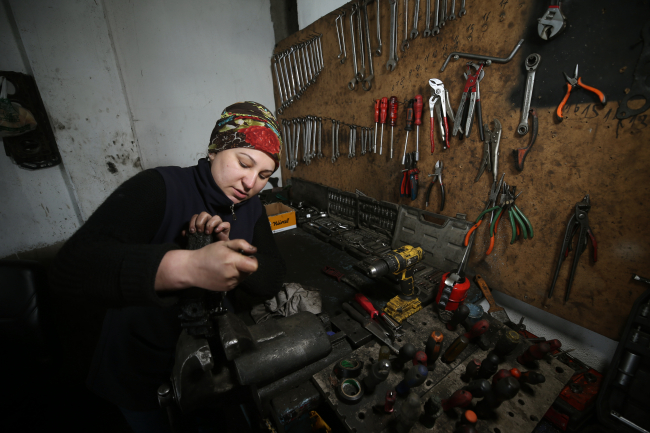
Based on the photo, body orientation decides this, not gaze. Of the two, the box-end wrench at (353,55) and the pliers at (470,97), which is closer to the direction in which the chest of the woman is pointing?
the pliers

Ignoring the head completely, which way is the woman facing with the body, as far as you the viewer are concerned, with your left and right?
facing the viewer and to the right of the viewer

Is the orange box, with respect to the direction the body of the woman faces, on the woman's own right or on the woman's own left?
on the woman's own left

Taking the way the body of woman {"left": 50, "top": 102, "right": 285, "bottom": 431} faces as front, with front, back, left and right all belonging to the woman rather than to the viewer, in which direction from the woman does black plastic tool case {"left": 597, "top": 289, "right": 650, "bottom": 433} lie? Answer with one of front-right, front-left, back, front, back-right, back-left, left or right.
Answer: front

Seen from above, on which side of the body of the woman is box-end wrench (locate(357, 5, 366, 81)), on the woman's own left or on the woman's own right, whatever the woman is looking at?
on the woman's own left

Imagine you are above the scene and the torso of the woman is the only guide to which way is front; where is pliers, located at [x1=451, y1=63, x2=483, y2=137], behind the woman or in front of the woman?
in front

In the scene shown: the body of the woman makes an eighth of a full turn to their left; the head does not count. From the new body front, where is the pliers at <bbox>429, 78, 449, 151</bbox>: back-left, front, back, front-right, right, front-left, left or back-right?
front

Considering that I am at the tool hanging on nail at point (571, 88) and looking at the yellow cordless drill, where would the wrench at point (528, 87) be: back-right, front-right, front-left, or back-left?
front-right

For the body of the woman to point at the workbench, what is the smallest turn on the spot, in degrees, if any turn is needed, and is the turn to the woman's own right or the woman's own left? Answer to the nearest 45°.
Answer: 0° — they already face it

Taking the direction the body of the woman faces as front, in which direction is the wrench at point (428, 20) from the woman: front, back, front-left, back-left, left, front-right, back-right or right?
front-left

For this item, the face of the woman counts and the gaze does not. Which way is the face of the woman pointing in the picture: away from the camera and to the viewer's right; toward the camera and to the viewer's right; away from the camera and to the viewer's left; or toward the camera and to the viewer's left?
toward the camera and to the viewer's right
